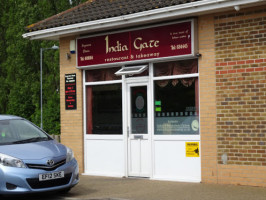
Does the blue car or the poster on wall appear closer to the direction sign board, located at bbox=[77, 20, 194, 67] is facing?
the blue car

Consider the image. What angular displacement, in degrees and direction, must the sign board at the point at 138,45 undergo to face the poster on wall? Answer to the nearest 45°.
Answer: approximately 90° to its right

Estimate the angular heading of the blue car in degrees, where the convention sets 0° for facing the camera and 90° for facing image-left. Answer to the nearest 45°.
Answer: approximately 315°

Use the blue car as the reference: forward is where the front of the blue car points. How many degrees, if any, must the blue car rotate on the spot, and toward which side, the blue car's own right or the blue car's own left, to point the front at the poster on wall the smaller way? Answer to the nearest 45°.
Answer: approximately 135° to the blue car's own left

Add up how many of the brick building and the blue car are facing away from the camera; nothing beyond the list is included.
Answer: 0

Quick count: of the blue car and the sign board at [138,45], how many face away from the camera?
0

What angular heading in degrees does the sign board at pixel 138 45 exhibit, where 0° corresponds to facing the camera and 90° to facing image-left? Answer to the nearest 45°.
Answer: approximately 45°

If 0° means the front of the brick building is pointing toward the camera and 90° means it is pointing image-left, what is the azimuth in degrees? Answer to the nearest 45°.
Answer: approximately 45°
